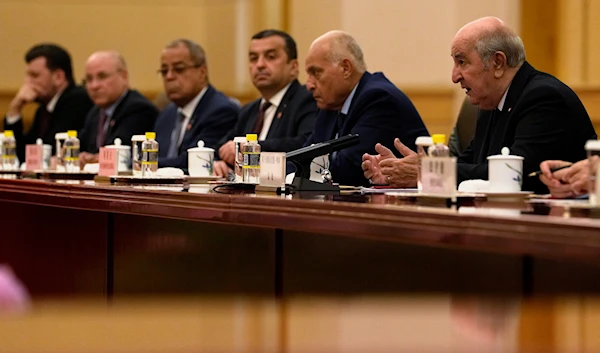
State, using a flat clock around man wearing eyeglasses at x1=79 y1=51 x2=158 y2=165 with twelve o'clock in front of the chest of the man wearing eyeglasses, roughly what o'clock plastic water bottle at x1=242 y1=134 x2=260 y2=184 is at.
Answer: The plastic water bottle is roughly at 10 o'clock from the man wearing eyeglasses.

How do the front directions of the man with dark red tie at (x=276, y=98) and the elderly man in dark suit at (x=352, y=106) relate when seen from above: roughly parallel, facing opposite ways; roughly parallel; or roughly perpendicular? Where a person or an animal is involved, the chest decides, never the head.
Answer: roughly parallel

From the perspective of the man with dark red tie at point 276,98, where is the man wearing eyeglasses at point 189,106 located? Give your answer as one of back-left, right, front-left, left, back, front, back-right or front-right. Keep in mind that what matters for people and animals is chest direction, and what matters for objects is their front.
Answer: right

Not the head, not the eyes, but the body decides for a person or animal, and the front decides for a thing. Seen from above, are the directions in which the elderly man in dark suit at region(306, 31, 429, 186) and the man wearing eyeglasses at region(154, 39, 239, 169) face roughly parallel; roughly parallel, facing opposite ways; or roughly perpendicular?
roughly parallel

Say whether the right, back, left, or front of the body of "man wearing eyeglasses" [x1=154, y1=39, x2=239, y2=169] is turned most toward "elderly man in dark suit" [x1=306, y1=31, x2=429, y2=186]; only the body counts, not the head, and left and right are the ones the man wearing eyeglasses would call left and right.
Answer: left

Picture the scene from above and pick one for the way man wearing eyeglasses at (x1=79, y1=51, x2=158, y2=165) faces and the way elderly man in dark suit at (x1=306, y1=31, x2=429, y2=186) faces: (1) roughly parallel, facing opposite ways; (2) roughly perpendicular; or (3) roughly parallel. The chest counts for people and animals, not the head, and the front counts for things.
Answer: roughly parallel
